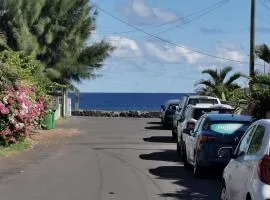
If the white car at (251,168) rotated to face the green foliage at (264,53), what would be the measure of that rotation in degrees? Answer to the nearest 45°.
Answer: approximately 45° to its right

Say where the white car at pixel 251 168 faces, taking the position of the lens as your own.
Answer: facing away from the viewer and to the left of the viewer

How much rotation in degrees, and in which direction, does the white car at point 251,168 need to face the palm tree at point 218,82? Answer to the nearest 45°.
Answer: approximately 45° to its right

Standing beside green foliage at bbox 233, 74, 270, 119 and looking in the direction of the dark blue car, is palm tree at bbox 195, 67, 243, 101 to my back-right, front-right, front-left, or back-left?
back-right

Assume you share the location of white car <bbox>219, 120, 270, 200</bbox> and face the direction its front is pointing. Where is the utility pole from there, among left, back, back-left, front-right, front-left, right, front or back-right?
front-right

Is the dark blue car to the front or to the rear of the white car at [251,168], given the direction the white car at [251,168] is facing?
to the front

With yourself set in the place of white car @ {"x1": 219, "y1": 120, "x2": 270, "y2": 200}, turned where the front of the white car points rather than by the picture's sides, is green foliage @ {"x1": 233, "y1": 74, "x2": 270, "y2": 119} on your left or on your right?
on your right
